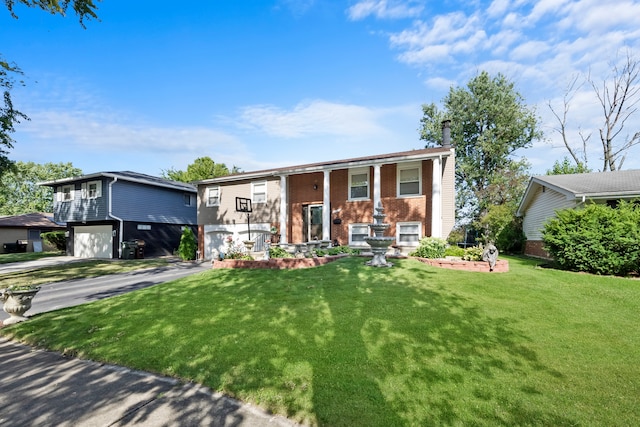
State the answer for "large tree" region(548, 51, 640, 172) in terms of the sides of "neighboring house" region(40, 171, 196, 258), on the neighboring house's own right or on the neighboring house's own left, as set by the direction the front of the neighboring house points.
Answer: on the neighboring house's own left

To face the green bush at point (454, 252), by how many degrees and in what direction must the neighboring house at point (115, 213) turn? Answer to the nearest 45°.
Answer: approximately 90° to its left

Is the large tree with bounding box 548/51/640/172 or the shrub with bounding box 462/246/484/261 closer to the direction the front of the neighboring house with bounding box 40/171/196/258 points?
the shrub

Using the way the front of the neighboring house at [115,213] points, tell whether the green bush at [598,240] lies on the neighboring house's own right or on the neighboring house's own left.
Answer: on the neighboring house's own left

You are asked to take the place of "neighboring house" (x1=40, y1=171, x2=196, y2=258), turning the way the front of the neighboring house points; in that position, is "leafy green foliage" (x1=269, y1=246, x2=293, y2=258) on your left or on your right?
on your left

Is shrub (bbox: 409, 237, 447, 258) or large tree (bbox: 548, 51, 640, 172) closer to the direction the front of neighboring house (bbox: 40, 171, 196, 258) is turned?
the shrub

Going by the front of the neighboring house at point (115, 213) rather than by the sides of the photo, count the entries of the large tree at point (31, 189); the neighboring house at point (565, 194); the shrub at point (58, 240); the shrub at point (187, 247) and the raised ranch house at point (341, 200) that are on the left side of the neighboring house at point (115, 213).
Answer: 3

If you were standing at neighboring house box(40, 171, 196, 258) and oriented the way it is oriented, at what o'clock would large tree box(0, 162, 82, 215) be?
The large tree is roughly at 4 o'clock from the neighboring house.

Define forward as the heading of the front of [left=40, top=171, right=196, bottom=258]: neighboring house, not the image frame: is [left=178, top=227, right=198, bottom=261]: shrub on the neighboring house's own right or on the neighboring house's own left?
on the neighboring house's own left

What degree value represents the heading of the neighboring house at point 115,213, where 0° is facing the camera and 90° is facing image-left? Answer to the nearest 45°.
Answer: approximately 45°

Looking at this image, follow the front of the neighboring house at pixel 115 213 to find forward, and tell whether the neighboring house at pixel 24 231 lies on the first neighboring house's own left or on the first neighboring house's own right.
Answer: on the first neighboring house's own right

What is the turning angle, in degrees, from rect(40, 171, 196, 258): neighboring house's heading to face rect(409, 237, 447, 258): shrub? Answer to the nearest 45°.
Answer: approximately 90° to its left

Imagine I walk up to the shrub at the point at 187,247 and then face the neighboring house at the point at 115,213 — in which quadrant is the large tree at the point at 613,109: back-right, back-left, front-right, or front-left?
back-right
